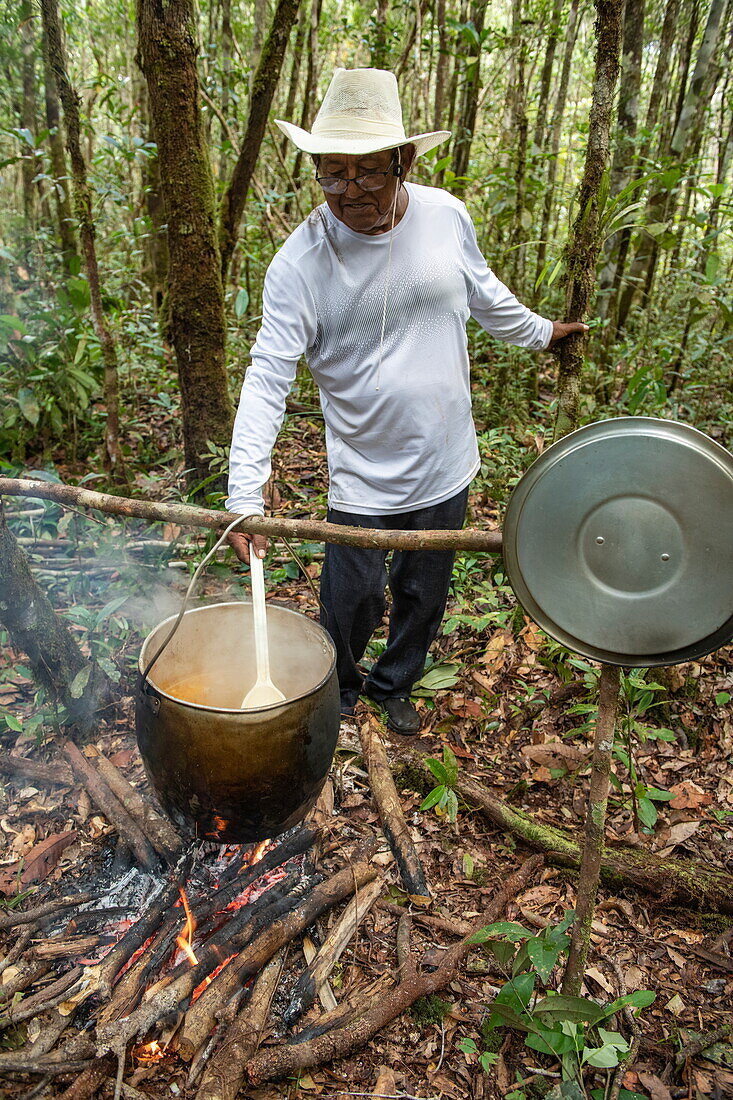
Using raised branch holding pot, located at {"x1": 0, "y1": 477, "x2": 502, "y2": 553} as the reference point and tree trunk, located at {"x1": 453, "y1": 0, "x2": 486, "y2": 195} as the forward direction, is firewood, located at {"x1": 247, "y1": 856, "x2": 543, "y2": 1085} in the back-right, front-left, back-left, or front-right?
back-right

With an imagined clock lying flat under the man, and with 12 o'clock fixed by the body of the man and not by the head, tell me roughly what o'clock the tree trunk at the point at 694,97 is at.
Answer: The tree trunk is roughly at 7 o'clock from the man.

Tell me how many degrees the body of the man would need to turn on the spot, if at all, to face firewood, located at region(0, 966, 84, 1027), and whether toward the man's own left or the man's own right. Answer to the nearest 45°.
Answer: approximately 45° to the man's own right

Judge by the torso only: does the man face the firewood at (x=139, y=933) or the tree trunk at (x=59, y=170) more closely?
the firewood

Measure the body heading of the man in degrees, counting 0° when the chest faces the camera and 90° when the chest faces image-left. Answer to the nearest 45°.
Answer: approximately 0°

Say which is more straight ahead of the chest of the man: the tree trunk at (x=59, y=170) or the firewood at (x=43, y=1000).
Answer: the firewood
